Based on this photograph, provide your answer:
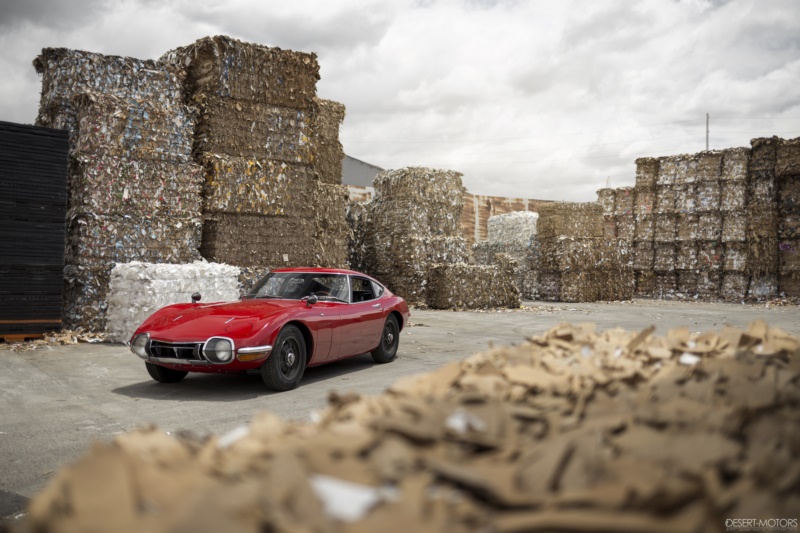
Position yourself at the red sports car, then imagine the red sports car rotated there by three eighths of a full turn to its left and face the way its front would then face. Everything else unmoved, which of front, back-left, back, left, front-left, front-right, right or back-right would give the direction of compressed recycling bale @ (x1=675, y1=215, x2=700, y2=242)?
front-left

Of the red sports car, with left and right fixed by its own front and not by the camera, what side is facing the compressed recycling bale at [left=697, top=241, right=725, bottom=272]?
back

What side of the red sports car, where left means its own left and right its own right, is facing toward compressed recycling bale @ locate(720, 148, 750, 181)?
back

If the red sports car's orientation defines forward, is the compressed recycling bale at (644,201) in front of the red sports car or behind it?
behind

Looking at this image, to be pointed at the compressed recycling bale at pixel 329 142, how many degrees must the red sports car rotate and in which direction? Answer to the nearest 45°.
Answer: approximately 135° to its right

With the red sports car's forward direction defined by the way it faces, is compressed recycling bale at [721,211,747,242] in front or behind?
behind

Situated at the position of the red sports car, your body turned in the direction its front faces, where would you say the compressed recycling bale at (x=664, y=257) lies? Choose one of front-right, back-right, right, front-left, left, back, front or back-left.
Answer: back

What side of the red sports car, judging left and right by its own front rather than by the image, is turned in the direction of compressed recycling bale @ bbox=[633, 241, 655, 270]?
back

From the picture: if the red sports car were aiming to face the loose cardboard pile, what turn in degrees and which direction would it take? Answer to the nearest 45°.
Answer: approximately 45° to its left

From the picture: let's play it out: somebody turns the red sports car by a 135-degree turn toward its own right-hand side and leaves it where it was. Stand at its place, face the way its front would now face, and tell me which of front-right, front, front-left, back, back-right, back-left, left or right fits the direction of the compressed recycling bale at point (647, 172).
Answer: front-right

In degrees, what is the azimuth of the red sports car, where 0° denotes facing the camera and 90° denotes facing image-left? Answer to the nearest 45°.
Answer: approximately 45°

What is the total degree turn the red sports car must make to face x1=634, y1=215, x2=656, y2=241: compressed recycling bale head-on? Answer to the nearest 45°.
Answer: approximately 180°

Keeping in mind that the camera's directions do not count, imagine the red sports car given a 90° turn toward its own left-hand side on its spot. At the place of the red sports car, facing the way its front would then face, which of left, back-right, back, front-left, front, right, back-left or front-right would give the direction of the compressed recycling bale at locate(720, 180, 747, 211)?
left

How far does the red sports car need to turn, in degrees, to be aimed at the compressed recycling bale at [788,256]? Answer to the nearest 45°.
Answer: approximately 180°

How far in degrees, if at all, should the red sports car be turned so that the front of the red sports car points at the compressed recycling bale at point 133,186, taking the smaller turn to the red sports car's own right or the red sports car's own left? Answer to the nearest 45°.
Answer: approximately 90° to the red sports car's own right

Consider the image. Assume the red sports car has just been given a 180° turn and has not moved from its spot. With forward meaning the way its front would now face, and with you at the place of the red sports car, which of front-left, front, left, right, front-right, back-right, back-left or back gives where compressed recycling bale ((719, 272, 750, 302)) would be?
front

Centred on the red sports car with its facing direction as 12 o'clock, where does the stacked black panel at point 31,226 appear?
The stacked black panel is roughly at 3 o'clock from the red sports car.

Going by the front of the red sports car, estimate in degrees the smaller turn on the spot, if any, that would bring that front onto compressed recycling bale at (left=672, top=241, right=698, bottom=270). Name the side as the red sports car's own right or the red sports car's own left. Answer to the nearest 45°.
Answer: approximately 180°

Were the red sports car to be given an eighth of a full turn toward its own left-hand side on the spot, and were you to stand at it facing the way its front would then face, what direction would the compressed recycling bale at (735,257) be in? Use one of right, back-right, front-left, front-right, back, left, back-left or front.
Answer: back-left
